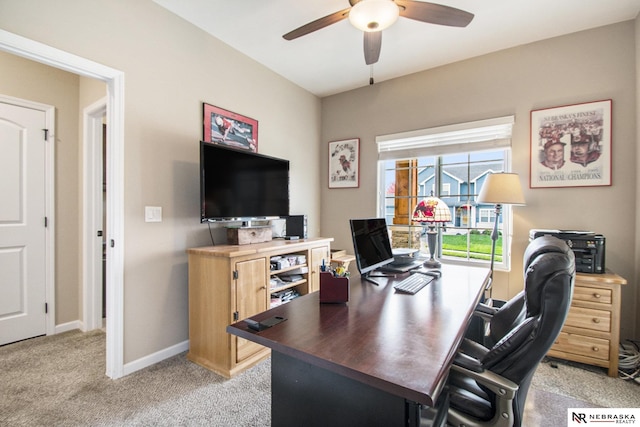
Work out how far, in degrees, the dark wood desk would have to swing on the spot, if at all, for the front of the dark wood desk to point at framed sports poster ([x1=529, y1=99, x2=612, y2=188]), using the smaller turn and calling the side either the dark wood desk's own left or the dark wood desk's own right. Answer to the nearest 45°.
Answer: approximately 90° to the dark wood desk's own left

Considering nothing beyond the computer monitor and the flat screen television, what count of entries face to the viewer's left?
0

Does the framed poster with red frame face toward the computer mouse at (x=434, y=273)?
yes

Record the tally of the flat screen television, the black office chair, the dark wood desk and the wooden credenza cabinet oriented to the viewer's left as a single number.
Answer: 1

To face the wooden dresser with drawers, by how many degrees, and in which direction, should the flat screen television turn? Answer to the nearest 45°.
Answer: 0° — it already faces it

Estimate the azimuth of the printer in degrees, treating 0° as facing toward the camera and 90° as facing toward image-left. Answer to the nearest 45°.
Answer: approximately 45°

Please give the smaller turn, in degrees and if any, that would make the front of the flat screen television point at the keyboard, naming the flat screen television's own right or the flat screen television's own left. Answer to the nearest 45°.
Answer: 0° — it already faces it

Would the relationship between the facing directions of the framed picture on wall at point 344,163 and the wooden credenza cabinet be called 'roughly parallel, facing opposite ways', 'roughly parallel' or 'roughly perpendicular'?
roughly perpendicular

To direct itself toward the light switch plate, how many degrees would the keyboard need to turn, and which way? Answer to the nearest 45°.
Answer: approximately 135° to its right

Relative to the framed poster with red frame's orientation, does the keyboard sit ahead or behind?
ahead

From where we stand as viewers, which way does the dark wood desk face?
facing the viewer and to the right of the viewer

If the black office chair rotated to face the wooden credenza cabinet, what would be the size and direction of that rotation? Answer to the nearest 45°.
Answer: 0° — it already faces it

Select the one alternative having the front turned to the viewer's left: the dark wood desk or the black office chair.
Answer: the black office chair
